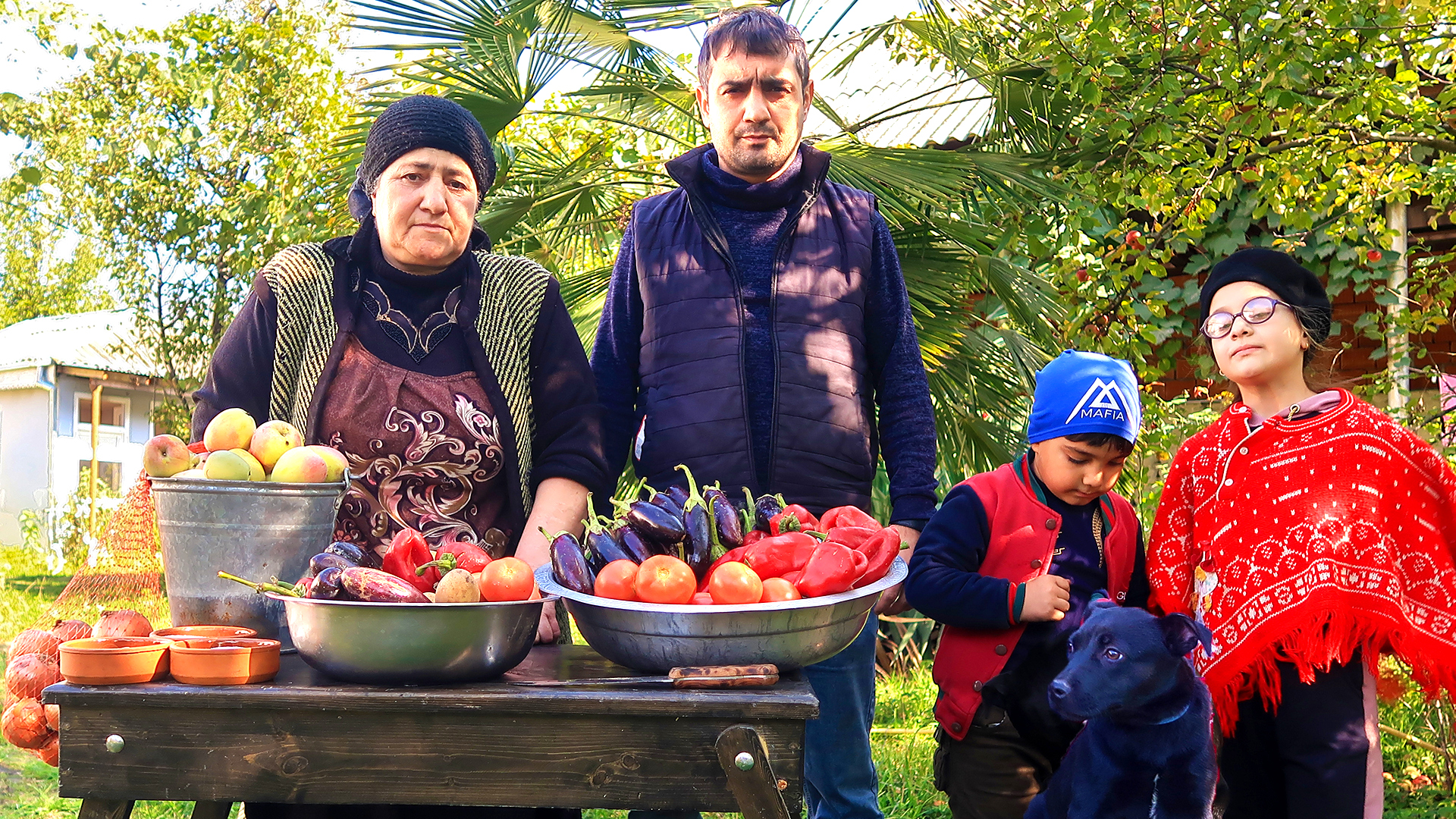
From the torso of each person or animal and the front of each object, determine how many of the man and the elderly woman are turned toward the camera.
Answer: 2

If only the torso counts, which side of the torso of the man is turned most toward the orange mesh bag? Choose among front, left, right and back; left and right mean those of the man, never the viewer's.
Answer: right

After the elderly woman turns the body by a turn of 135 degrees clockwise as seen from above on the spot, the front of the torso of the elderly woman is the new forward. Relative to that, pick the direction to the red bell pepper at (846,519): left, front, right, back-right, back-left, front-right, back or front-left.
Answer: back

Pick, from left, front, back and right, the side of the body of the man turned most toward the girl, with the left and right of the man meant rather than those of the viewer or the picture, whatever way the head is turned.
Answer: left
